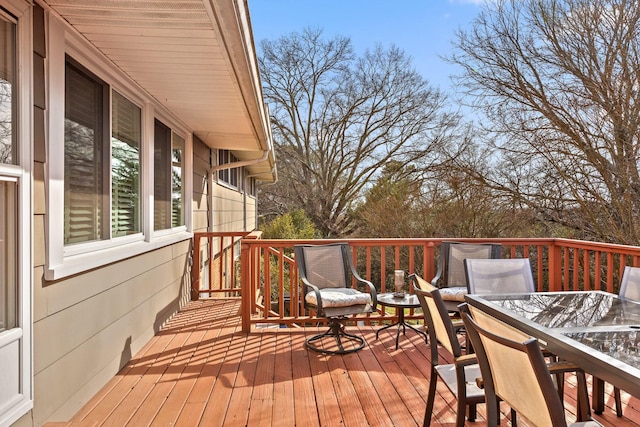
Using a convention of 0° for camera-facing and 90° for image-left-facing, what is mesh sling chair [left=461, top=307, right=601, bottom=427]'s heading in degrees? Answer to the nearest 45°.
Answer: approximately 225°

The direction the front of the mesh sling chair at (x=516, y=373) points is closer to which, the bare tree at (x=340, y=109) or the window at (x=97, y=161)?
the bare tree

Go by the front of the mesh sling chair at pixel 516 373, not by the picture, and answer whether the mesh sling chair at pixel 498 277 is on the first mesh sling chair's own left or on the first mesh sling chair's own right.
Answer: on the first mesh sling chair's own left

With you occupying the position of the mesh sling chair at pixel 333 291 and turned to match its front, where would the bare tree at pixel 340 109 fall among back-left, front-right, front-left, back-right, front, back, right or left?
back-left

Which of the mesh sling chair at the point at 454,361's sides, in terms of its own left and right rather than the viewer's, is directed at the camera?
right

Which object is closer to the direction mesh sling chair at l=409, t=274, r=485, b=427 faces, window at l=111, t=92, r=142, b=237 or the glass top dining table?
the glass top dining table

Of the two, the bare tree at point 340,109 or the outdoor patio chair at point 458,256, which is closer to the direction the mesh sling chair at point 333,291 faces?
the outdoor patio chair

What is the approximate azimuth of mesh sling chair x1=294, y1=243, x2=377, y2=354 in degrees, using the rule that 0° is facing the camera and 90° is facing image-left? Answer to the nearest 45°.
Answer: approximately 315°

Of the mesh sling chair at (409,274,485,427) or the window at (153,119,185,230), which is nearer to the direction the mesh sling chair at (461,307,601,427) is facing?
the mesh sling chair

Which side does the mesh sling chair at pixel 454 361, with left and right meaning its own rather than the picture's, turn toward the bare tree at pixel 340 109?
left

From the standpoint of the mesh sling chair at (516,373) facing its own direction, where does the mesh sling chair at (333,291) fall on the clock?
the mesh sling chair at (333,291) is roughly at 9 o'clock from the mesh sling chair at (516,373).
